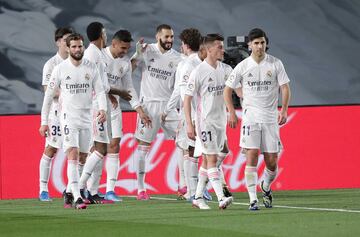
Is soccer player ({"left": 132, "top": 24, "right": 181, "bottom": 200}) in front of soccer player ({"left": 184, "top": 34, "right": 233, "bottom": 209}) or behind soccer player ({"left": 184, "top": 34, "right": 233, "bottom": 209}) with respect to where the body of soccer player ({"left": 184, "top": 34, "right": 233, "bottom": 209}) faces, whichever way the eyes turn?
behind

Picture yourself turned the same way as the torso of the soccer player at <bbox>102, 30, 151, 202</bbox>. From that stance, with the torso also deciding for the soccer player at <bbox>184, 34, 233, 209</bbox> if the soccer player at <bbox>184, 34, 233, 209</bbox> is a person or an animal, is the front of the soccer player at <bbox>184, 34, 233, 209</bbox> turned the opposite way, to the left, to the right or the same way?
the same way

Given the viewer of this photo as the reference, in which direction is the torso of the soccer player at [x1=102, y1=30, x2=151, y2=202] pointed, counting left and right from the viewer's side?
facing the viewer and to the right of the viewer

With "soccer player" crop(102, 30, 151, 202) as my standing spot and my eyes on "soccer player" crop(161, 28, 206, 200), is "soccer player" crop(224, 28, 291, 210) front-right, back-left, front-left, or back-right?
front-right

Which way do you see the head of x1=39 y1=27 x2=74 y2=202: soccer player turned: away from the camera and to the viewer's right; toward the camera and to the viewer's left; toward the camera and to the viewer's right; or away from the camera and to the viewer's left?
toward the camera and to the viewer's right

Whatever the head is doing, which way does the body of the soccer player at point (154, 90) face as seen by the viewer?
toward the camera

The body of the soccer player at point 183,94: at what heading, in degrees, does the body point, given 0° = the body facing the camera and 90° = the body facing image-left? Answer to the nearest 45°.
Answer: approximately 90°

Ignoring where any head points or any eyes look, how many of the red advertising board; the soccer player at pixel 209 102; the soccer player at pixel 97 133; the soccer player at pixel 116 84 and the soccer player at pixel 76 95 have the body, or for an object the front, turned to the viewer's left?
0

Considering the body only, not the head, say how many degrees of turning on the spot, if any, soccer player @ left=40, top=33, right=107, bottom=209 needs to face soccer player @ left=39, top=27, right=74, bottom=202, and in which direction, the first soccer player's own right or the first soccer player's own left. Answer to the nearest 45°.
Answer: approximately 180°

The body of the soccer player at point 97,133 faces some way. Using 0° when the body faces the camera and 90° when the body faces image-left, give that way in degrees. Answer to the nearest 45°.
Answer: approximately 270°

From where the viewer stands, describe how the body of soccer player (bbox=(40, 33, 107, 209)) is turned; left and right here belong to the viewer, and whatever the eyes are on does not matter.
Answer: facing the viewer

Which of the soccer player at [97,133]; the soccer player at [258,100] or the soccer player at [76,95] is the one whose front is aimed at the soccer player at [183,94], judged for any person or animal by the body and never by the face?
the soccer player at [97,133]

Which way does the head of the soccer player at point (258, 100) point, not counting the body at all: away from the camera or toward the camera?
toward the camera

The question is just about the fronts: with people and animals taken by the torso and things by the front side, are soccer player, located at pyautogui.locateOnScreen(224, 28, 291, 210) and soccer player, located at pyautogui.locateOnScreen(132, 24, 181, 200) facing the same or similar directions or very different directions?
same or similar directions

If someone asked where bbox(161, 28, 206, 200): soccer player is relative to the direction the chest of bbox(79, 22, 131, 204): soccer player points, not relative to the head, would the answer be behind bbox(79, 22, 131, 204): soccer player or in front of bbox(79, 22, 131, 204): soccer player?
in front

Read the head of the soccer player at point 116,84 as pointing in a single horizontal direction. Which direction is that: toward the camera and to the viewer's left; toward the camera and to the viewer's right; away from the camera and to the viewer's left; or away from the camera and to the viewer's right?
toward the camera and to the viewer's right

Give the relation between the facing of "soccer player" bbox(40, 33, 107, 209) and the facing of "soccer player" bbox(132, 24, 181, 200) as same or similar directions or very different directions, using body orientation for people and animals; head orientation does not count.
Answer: same or similar directions

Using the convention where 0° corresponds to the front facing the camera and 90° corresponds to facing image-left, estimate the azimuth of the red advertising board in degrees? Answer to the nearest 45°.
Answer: approximately 0°
